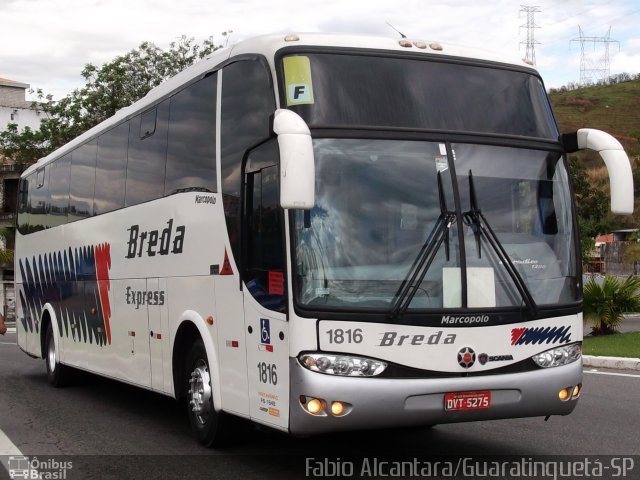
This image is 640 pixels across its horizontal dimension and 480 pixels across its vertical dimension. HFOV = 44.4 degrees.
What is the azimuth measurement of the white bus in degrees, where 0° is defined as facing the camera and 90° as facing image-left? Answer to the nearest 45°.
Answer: approximately 315°

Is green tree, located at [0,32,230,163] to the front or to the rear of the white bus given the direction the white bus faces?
to the rear

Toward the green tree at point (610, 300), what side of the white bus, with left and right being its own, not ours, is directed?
left
